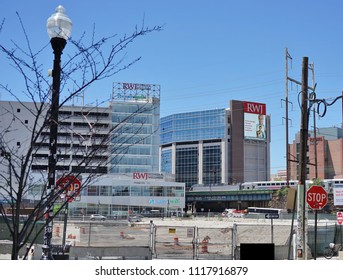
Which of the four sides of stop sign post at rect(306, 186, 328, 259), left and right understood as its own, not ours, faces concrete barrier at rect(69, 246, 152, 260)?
right

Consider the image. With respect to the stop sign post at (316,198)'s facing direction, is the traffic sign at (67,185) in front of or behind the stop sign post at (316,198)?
in front

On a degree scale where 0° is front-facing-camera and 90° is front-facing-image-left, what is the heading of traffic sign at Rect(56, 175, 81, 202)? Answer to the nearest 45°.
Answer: approximately 0°

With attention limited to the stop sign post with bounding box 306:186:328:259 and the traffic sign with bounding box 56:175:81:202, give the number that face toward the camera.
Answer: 2

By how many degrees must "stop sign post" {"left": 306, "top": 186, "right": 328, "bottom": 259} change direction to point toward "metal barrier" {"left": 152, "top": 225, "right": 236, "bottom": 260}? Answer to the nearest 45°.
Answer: approximately 135° to its right

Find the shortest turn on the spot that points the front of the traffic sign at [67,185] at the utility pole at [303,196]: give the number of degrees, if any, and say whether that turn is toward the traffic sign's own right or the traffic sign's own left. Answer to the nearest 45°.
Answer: approximately 135° to the traffic sign's own left
